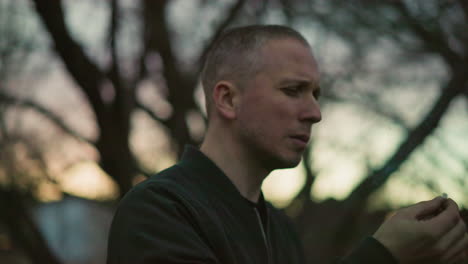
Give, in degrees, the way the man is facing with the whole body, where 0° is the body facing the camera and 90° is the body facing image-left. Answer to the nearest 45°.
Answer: approximately 315°
